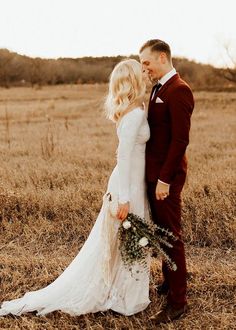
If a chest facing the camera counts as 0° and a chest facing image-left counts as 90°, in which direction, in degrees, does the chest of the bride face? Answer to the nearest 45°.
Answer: approximately 270°

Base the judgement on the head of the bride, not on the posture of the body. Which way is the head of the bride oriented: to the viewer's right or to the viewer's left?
to the viewer's right

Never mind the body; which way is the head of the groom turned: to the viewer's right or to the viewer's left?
to the viewer's left
